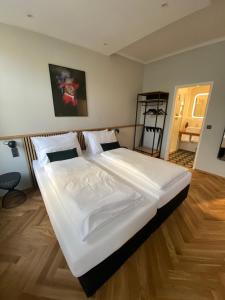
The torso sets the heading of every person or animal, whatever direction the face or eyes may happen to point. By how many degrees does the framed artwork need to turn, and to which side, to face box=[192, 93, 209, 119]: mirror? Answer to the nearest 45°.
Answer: approximately 45° to its left

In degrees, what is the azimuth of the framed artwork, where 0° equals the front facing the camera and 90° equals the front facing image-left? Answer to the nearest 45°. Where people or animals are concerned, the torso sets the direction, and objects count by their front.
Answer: approximately 315°

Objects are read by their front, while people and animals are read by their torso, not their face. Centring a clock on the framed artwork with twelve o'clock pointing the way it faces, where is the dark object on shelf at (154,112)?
The dark object on shelf is roughly at 10 o'clock from the framed artwork.

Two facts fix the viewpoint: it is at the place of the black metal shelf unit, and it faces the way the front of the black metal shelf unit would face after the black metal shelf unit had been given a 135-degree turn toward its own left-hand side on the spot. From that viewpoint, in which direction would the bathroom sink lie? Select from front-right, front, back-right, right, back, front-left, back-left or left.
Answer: front-left

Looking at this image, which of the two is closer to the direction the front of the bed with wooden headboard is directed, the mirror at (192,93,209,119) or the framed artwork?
the mirror
